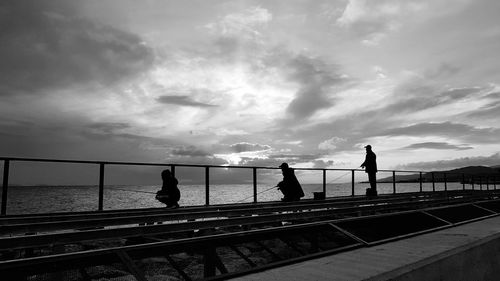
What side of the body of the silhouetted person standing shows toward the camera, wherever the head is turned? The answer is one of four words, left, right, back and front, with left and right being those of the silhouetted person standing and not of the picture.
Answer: left

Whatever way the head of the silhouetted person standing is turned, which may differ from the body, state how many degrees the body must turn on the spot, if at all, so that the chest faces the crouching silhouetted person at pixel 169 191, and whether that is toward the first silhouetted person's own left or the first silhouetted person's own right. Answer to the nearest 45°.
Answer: approximately 45° to the first silhouetted person's own left

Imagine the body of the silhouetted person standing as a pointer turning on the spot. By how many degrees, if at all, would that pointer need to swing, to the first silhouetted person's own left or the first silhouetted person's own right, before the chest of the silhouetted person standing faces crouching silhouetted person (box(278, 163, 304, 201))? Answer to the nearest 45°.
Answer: approximately 45° to the first silhouetted person's own left

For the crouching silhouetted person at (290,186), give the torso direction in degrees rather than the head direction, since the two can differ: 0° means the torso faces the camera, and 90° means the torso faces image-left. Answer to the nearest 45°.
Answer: approximately 90°

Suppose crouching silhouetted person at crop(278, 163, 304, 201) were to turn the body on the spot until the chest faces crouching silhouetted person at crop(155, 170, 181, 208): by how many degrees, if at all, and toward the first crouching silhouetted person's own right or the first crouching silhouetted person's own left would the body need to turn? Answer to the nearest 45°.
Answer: approximately 45° to the first crouching silhouetted person's own left

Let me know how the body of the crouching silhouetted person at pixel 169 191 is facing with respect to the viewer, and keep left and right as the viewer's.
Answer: facing to the left of the viewer

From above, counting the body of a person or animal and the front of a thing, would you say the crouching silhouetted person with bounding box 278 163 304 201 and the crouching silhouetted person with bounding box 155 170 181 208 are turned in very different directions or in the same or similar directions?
same or similar directions

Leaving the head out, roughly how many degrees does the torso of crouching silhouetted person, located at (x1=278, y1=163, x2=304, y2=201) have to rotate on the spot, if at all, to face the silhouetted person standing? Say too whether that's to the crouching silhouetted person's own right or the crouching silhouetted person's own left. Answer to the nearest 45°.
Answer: approximately 135° to the crouching silhouetted person's own right
